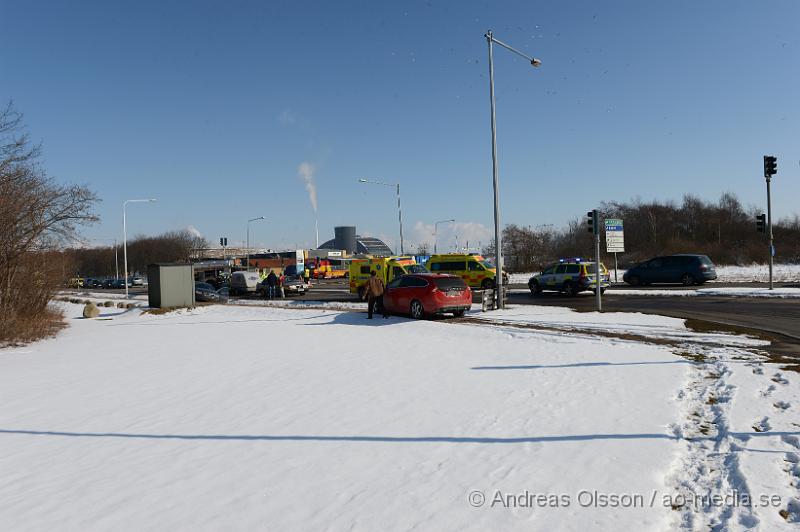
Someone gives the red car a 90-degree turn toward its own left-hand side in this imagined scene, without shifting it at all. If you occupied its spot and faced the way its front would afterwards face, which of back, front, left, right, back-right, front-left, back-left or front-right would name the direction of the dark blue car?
back

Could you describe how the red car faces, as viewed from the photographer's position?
facing away from the viewer and to the left of the viewer

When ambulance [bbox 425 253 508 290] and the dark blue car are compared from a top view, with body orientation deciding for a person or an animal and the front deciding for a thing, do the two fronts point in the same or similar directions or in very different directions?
very different directions

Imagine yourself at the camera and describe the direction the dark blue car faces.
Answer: facing to the left of the viewer

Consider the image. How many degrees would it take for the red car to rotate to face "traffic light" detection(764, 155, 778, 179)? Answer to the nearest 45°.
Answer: approximately 90° to its right

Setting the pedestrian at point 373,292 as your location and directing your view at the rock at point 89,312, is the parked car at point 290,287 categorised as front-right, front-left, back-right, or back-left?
front-right

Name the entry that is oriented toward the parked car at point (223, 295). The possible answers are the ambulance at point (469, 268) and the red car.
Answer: the red car

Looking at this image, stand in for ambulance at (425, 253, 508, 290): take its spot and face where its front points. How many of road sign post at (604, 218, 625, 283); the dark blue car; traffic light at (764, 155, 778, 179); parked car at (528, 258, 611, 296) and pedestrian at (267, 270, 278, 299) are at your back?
1

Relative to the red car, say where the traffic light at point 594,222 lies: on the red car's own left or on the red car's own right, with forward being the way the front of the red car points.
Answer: on the red car's own right

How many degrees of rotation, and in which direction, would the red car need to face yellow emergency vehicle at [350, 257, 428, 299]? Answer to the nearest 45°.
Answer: approximately 45° to its right

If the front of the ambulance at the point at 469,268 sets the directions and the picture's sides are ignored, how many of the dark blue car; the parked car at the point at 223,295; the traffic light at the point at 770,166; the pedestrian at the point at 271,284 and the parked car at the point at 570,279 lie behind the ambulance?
2

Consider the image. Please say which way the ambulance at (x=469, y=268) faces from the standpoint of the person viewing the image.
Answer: facing to the right of the viewer

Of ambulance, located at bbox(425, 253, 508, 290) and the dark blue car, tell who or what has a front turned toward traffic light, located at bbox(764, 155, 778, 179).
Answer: the ambulance

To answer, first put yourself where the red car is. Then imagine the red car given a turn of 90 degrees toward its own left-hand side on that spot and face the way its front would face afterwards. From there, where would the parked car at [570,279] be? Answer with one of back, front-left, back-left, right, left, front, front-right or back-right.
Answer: back

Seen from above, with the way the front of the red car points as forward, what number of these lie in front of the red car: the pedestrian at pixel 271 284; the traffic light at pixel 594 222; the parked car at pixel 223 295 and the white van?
3
